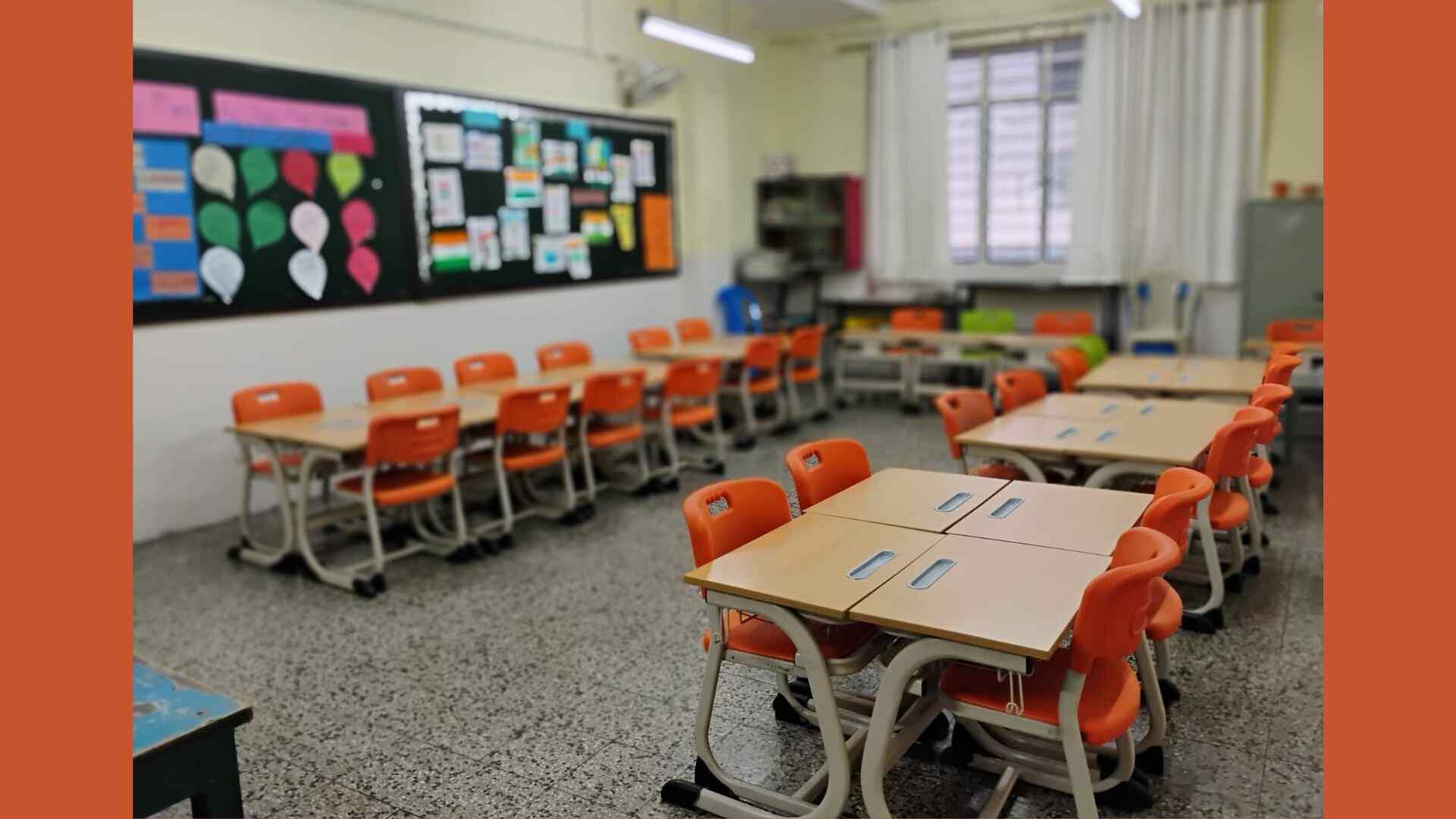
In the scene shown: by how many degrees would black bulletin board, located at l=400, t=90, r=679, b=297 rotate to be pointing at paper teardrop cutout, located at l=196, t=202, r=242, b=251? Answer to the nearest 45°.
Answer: approximately 90° to its right

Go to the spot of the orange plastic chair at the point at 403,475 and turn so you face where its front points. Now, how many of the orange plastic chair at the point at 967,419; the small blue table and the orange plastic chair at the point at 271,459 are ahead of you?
1

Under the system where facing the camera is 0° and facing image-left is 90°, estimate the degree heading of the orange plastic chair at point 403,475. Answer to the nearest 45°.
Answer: approximately 135°

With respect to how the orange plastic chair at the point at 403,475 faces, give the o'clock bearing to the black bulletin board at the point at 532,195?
The black bulletin board is roughly at 2 o'clock from the orange plastic chair.

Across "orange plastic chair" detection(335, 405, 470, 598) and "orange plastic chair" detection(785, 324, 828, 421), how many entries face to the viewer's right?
0

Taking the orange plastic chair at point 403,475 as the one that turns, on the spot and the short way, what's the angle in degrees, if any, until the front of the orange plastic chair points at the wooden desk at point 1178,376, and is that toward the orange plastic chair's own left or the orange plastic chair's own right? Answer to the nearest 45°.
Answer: approximately 135° to the orange plastic chair's own right

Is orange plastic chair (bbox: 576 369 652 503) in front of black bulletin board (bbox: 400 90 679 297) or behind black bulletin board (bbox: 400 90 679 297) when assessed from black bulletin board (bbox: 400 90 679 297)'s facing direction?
in front

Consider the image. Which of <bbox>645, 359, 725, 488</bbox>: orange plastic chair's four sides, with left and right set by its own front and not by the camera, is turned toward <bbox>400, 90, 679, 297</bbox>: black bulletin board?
front

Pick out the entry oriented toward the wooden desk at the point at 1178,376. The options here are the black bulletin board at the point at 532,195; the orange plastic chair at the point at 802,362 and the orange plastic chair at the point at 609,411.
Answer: the black bulletin board

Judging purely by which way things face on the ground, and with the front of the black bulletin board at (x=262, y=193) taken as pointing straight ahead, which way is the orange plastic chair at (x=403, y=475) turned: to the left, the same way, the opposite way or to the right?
the opposite way

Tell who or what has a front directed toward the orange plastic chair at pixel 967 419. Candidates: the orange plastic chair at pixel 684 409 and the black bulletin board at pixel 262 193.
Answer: the black bulletin board

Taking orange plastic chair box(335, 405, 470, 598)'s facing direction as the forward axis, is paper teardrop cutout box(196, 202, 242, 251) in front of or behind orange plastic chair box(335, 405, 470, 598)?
in front

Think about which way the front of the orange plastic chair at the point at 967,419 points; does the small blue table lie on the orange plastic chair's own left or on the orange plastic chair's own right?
on the orange plastic chair's own right

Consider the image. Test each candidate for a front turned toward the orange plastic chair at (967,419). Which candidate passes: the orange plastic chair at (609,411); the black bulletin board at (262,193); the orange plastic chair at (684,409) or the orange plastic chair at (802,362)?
the black bulletin board
